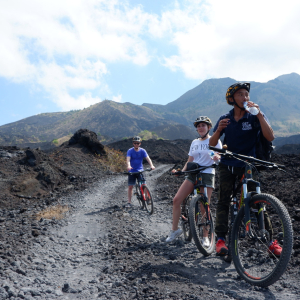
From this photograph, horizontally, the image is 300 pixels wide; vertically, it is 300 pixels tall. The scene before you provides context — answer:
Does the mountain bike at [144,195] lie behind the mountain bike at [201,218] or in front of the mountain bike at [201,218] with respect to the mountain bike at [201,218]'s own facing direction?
behind

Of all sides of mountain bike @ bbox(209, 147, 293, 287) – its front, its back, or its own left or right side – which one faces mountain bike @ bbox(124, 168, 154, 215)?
back

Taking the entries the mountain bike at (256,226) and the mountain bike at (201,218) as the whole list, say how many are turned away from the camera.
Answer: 0

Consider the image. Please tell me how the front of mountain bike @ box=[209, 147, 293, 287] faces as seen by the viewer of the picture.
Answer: facing the viewer and to the right of the viewer

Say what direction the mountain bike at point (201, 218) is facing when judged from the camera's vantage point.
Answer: facing the viewer
